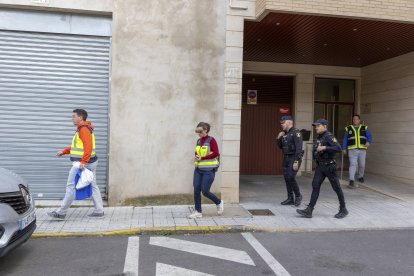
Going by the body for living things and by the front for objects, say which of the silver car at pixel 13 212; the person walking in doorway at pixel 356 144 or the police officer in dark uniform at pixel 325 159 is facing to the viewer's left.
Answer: the police officer in dark uniform

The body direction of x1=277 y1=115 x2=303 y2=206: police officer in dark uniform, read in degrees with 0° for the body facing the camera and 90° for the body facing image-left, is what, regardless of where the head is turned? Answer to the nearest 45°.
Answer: approximately 45°

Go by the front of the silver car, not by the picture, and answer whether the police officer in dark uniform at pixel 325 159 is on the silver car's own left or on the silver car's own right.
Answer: on the silver car's own left

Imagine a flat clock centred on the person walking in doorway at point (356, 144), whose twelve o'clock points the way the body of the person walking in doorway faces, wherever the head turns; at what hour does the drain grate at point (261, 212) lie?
The drain grate is roughly at 1 o'clock from the person walking in doorway.

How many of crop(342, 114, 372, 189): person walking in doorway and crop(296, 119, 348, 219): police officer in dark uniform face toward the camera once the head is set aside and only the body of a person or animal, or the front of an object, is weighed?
1

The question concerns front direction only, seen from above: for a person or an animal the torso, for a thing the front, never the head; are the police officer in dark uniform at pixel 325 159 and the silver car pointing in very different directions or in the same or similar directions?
very different directions

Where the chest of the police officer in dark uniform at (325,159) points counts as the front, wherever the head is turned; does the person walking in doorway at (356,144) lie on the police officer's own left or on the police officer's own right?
on the police officer's own right

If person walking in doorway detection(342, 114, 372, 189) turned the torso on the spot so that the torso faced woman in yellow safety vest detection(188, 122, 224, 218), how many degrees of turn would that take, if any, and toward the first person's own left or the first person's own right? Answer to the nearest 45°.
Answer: approximately 45° to the first person's own right

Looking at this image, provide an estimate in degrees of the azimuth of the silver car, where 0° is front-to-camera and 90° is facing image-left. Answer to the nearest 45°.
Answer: approximately 315°

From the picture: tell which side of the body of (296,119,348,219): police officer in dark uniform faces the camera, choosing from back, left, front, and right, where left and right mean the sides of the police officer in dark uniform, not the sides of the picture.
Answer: left

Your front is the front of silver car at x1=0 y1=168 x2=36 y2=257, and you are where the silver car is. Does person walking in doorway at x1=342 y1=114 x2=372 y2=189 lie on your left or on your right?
on your left

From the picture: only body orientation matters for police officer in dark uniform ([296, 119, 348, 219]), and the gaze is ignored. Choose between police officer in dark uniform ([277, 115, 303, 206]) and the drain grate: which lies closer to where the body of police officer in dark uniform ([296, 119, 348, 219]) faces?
the drain grate
